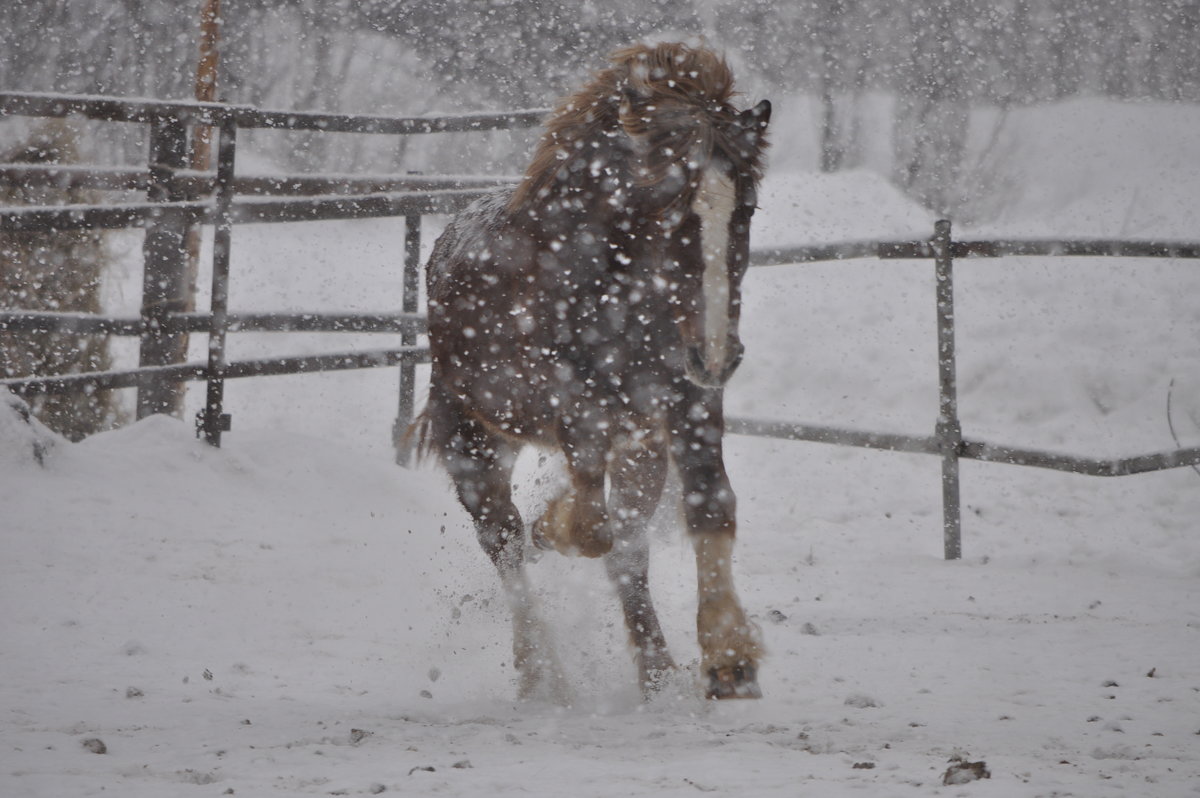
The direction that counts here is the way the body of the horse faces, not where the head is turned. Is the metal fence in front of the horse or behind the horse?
behind
